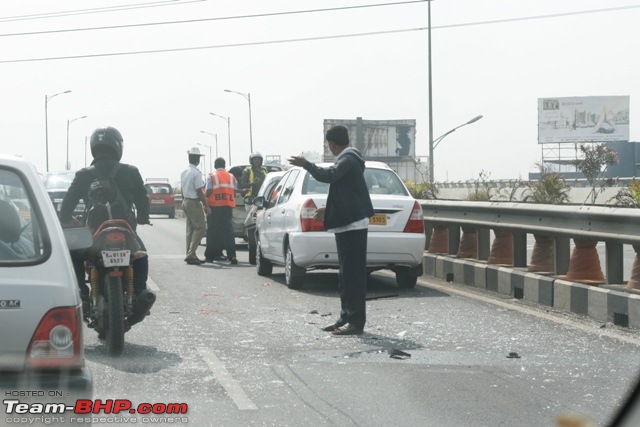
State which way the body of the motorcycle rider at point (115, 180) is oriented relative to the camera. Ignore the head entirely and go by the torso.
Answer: away from the camera

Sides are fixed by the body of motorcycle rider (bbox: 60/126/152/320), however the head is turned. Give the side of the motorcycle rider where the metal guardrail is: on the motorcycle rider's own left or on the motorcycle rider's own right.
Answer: on the motorcycle rider's own right

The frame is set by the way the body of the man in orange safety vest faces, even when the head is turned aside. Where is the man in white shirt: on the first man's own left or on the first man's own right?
on the first man's own left

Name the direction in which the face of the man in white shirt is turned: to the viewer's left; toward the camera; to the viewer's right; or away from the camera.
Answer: to the viewer's right

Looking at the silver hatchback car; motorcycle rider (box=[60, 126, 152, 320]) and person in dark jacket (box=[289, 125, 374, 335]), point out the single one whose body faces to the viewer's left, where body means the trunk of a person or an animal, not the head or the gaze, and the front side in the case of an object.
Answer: the person in dark jacket

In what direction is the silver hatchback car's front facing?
away from the camera

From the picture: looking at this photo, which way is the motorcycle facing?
away from the camera

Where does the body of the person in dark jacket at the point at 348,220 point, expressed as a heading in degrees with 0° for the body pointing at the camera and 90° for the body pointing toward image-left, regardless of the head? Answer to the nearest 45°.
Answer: approximately 90°
